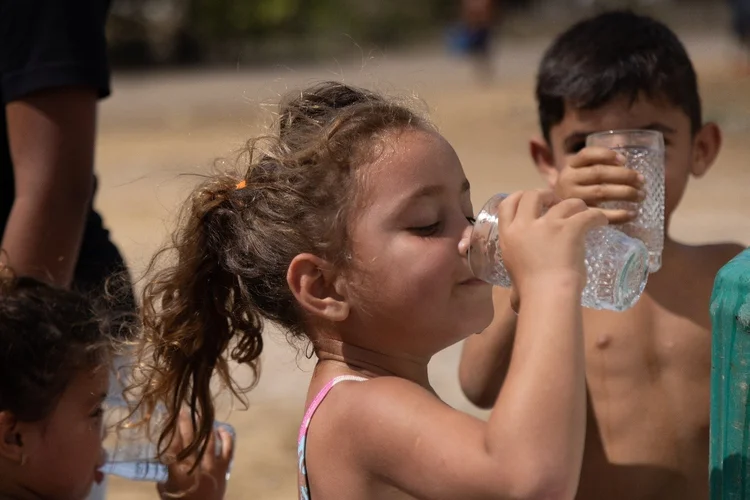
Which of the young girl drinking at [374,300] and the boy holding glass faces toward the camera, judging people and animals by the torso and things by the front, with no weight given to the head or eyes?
the boy holding glass

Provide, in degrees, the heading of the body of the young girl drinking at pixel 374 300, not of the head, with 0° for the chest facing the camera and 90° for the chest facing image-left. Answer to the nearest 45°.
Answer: approximately 270°

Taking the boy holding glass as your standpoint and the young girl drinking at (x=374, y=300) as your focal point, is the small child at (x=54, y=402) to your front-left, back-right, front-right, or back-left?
front-right

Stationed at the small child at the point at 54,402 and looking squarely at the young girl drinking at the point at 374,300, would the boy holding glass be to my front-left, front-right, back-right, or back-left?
front-left

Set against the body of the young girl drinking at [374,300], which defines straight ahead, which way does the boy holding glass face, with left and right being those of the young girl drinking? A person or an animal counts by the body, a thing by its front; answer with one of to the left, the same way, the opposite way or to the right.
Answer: to the right

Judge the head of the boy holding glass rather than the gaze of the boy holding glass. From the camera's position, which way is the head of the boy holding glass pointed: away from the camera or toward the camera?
toward the camera

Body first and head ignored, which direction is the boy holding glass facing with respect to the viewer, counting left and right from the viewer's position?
facing the viewer

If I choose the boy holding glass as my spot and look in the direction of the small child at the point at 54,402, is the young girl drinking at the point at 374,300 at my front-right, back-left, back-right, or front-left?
front-left

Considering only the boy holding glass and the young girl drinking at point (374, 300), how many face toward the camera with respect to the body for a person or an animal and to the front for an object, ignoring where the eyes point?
1

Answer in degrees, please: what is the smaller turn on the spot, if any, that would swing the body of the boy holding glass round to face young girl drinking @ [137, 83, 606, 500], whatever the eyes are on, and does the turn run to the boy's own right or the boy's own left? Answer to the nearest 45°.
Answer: approximately 45° to the boy's own right

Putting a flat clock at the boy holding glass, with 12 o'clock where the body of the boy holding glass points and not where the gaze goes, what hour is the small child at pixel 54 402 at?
The small child is roughly at 2 o'clock from the boy holding glass.
